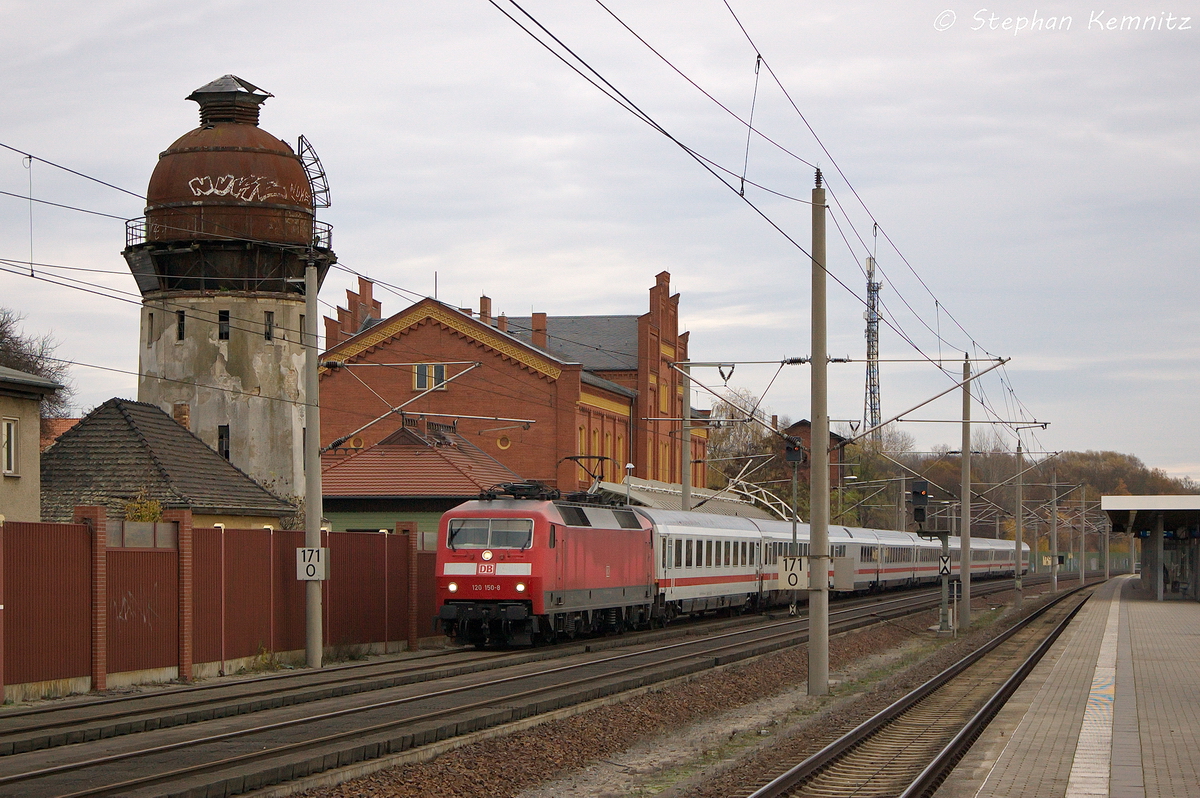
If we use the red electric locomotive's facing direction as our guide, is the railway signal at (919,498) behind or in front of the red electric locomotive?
behind

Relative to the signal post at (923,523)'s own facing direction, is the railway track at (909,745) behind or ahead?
ahead

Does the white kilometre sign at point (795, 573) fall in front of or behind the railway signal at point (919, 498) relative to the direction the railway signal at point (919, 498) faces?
in front

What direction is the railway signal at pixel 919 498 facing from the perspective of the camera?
toward the camera

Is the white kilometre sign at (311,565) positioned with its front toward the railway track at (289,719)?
yes

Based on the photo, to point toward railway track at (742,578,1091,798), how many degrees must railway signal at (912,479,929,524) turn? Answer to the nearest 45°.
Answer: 0° — it already faces it

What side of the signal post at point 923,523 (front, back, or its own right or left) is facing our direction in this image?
front

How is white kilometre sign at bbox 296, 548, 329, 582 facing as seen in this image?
toward the camera

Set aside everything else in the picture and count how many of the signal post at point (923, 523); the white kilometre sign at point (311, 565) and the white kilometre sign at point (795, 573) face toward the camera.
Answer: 3
